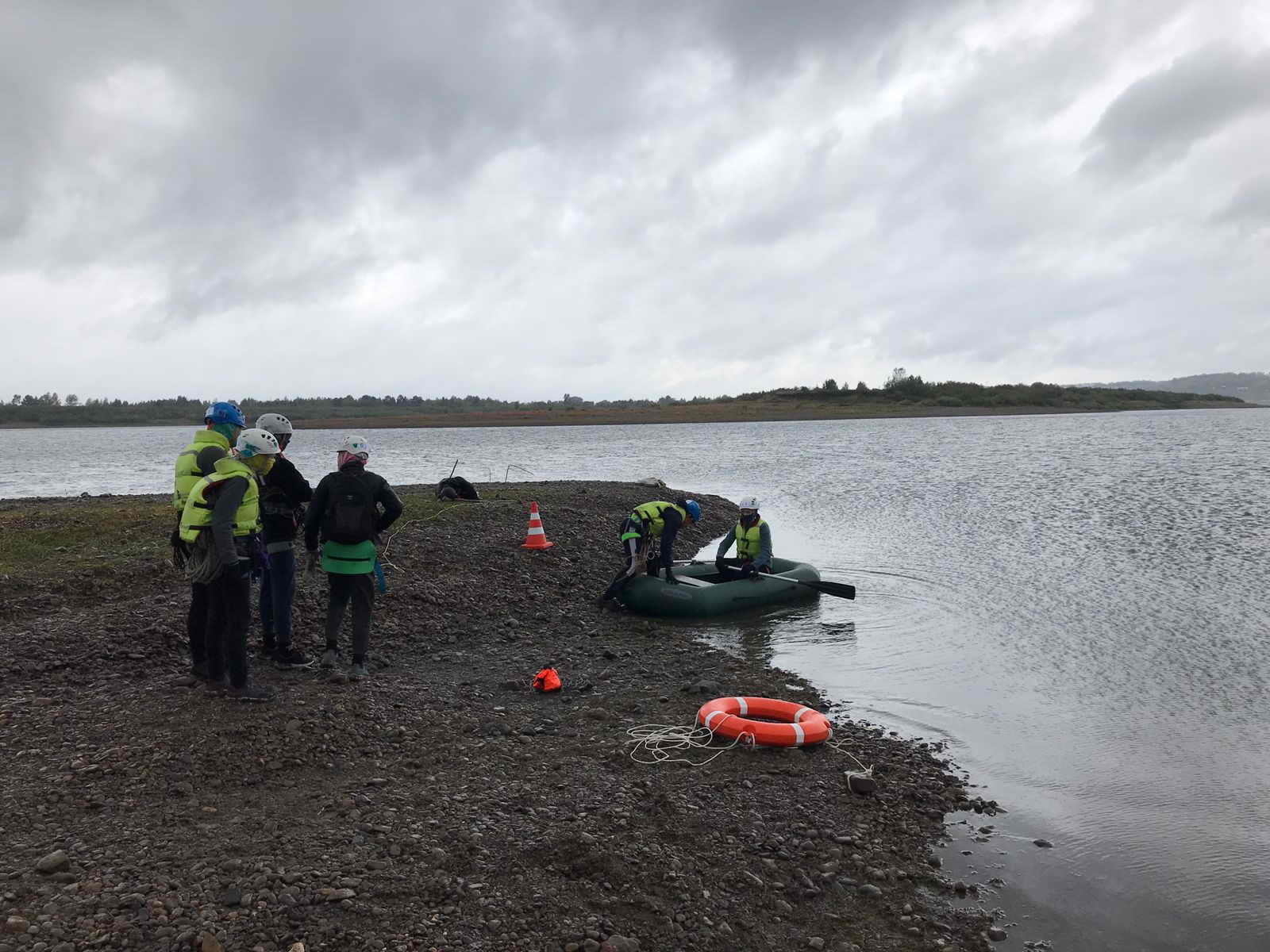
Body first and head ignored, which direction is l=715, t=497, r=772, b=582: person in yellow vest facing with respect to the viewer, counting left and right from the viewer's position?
facing the viewer and to the left of the viewer

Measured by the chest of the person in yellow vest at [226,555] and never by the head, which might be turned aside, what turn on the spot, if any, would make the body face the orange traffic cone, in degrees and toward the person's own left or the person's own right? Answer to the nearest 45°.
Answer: approximately 45° to the person's own left

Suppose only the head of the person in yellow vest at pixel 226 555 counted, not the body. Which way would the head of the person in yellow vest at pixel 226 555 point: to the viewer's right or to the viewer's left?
to the viewer's right

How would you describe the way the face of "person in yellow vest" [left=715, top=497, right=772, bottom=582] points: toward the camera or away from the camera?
toward the camera

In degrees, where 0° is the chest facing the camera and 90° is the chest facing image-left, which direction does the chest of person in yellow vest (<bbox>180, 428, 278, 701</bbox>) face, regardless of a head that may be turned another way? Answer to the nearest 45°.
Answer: approximately 270°

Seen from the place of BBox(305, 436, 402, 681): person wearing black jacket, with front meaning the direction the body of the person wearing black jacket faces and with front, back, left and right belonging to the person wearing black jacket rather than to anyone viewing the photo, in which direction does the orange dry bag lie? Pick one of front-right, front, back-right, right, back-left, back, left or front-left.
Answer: right

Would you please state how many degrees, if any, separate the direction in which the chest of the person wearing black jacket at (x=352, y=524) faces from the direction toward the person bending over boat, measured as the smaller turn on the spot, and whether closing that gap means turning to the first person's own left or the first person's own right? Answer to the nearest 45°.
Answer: approximately 45° to the first person's own right

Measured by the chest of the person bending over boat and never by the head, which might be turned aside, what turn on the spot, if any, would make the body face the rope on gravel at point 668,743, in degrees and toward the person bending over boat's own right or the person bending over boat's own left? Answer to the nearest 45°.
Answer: approximately 90° to the person bending over boat's own right

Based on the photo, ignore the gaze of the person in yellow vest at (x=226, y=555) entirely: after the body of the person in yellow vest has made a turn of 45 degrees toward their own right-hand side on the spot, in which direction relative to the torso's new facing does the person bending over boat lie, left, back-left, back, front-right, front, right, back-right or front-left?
left

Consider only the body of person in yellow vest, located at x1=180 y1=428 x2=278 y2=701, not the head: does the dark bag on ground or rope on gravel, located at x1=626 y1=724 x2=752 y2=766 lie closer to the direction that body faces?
the rope on gravel

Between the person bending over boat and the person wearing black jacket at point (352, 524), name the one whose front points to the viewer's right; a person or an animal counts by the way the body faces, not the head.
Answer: the person bending over boat

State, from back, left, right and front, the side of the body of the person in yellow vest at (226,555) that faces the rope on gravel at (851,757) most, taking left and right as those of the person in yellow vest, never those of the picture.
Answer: front

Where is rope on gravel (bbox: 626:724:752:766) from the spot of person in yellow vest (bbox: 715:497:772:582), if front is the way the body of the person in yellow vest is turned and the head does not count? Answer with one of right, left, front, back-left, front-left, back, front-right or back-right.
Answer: front-left

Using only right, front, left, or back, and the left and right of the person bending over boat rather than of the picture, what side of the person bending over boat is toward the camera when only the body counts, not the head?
right

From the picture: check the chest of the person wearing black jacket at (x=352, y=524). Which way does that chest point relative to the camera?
away from the camera
